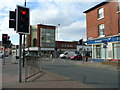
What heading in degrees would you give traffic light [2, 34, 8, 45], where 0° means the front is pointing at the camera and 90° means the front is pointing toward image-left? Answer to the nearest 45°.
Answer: approximately 0°

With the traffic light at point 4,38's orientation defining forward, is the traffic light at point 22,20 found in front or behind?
in front

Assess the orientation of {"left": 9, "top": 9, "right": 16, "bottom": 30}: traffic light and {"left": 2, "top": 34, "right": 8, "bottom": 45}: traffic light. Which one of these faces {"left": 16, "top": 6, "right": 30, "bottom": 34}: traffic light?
{"left": 2, "top": 34, "right": 8, "bottom": 45}: traffic light

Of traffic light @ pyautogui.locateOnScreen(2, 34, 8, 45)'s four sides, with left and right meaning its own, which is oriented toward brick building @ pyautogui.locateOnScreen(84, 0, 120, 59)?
left

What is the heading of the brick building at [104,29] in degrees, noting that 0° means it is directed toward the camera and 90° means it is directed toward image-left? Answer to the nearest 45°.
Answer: approximately 45°

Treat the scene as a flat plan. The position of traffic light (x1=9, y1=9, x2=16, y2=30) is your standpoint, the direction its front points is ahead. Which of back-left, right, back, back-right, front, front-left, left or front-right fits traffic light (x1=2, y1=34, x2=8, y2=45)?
right
